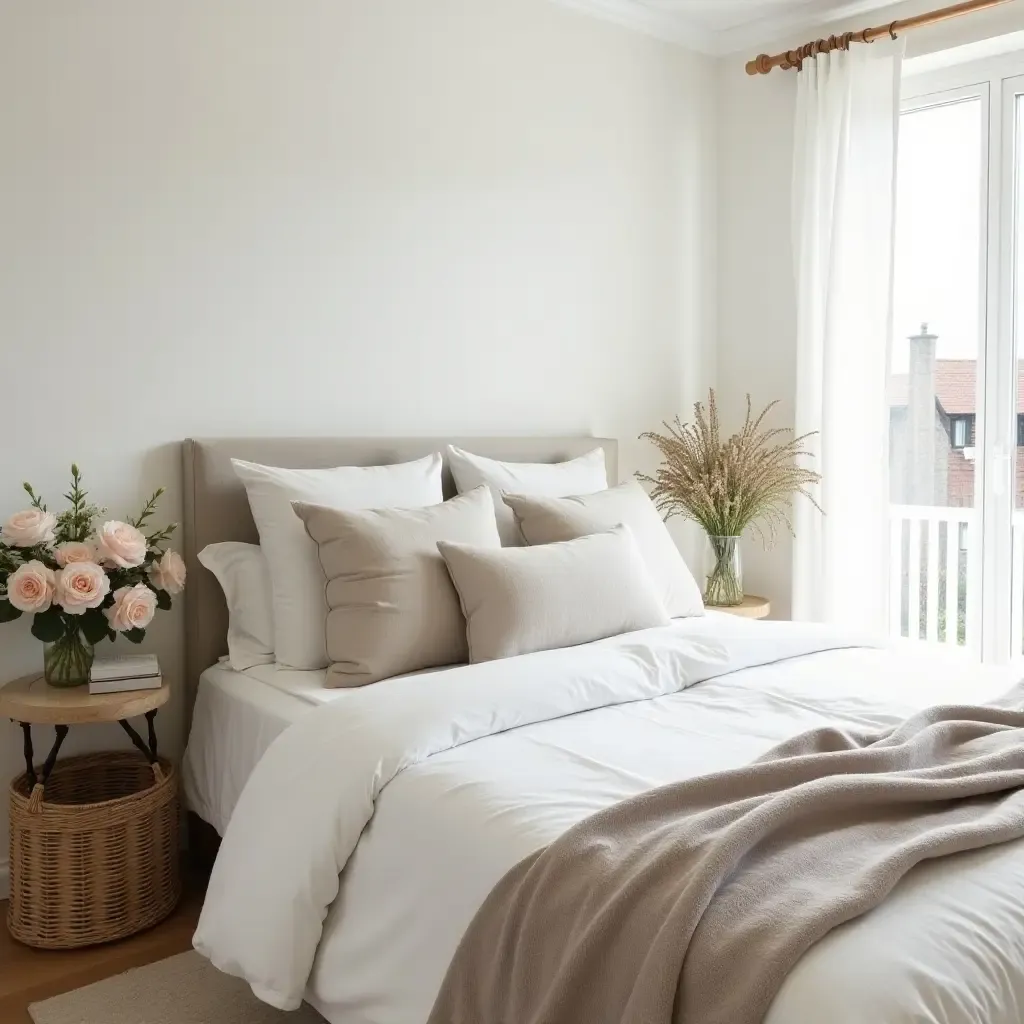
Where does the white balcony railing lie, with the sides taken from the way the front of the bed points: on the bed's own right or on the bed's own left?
on the bed's own left

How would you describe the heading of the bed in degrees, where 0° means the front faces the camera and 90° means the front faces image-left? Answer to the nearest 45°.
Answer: approximately 315°

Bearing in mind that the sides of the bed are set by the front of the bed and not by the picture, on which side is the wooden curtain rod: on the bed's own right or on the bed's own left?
on the bed's own left

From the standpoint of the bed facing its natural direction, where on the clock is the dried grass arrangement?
The dried grass arrangement is roughly at 8 o'clock from the bed.
